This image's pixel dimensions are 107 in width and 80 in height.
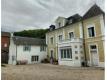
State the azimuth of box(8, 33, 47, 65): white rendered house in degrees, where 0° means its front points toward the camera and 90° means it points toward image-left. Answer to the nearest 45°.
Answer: approximately 0°

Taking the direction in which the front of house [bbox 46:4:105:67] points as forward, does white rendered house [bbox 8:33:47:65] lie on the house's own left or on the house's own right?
on the house's own right

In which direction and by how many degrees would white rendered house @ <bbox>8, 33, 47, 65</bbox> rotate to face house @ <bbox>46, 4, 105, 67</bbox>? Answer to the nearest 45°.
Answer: approximately 45° to its left

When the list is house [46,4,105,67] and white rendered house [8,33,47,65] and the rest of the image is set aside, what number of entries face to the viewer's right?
0
